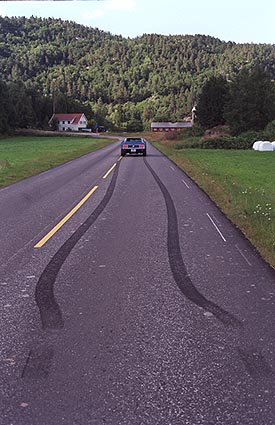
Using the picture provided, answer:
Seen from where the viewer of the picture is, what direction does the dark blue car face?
facing away from the viewer
